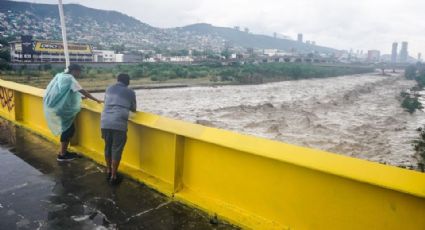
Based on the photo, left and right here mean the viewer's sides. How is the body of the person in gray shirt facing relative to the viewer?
facing away from the viewer and to the right of the viewer

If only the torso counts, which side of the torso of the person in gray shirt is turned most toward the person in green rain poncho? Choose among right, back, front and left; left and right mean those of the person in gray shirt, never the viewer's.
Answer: left
